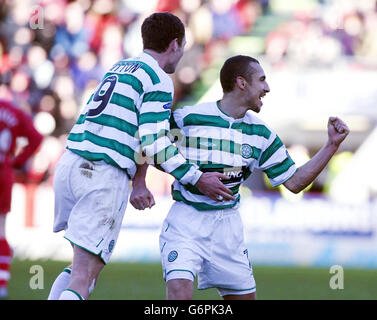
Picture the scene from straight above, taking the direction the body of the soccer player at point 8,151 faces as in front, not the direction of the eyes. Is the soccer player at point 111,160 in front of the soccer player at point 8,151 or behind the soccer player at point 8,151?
behind

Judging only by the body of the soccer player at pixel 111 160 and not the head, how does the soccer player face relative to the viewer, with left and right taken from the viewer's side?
facing away from the viewer and to the right of the viewer

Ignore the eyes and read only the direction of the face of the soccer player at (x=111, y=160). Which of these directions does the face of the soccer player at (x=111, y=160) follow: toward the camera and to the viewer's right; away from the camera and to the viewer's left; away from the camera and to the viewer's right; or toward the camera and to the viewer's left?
away from the camera and to the viewer's right

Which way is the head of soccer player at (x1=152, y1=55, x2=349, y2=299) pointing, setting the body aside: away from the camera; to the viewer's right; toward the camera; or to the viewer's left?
to the viewer's right
